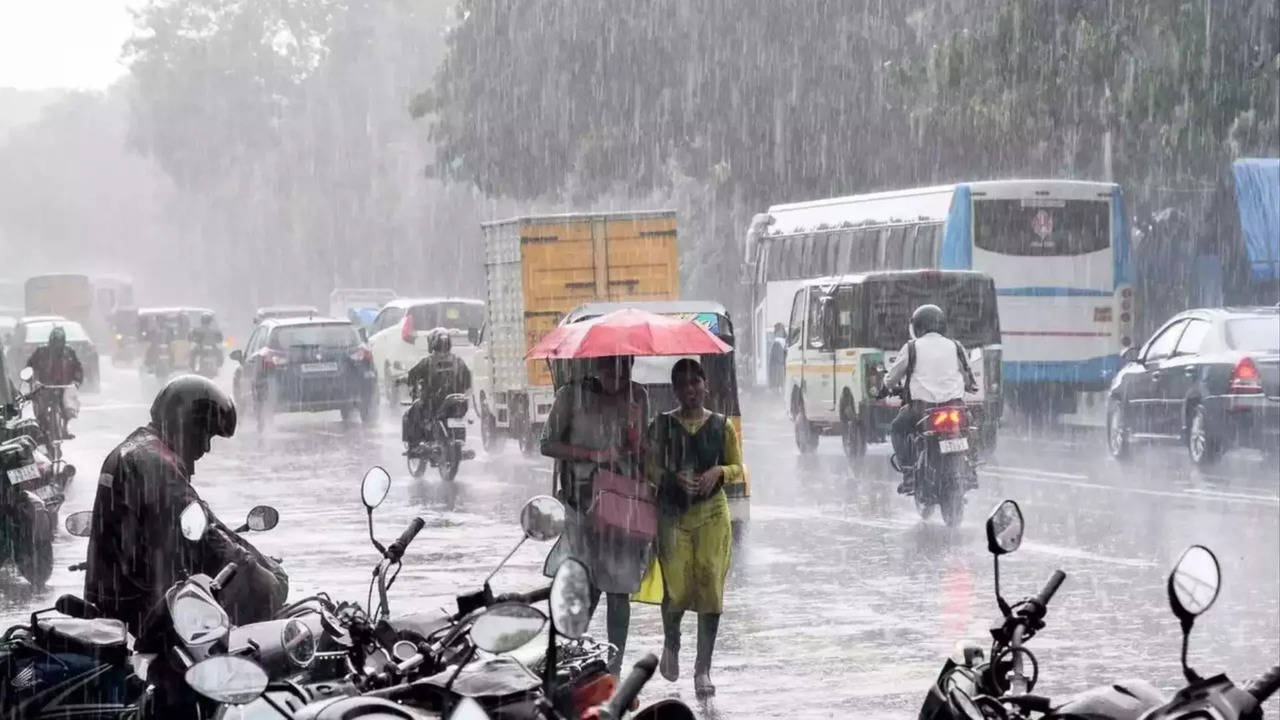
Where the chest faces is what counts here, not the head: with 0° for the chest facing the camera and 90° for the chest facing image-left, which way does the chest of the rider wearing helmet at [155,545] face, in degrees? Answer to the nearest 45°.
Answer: approximately 270°

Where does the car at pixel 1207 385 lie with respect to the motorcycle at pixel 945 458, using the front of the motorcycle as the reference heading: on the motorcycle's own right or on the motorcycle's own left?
on the motorcycle's own right

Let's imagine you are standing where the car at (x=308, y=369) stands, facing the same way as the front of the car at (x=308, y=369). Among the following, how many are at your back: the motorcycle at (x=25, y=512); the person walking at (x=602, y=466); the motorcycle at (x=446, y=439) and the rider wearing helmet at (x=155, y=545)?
4

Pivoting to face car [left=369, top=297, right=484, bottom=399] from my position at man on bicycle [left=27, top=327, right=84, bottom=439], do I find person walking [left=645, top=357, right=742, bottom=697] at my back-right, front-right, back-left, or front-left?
back-right

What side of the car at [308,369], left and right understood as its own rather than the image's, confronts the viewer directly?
back

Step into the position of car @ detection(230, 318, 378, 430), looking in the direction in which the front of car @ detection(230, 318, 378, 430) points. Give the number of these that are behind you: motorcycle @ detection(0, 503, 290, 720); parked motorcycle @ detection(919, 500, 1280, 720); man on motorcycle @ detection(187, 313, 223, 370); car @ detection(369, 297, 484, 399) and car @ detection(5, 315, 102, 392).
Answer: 2

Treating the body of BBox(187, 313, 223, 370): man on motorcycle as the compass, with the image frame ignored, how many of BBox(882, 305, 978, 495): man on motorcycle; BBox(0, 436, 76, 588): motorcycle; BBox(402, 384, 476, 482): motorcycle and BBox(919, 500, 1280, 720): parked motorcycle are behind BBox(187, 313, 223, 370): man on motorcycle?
4

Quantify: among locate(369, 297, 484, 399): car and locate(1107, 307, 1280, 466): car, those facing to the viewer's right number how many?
0

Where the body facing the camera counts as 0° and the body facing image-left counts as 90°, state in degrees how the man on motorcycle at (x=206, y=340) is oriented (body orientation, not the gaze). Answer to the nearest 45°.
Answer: approximately 180°

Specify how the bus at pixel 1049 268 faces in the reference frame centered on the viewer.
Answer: facing away from the viewer and to the left of the viewer

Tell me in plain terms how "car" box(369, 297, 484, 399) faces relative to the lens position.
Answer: facing away from the viewer and to the left of the viewer

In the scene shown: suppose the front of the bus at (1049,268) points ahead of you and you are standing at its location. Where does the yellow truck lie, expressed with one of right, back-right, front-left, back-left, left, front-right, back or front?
left

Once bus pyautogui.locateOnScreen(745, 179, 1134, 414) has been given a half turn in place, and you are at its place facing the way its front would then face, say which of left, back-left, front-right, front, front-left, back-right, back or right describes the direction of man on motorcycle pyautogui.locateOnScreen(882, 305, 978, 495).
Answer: front-right

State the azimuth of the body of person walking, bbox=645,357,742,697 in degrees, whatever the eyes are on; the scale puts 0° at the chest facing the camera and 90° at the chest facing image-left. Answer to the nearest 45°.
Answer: approximately 0°
